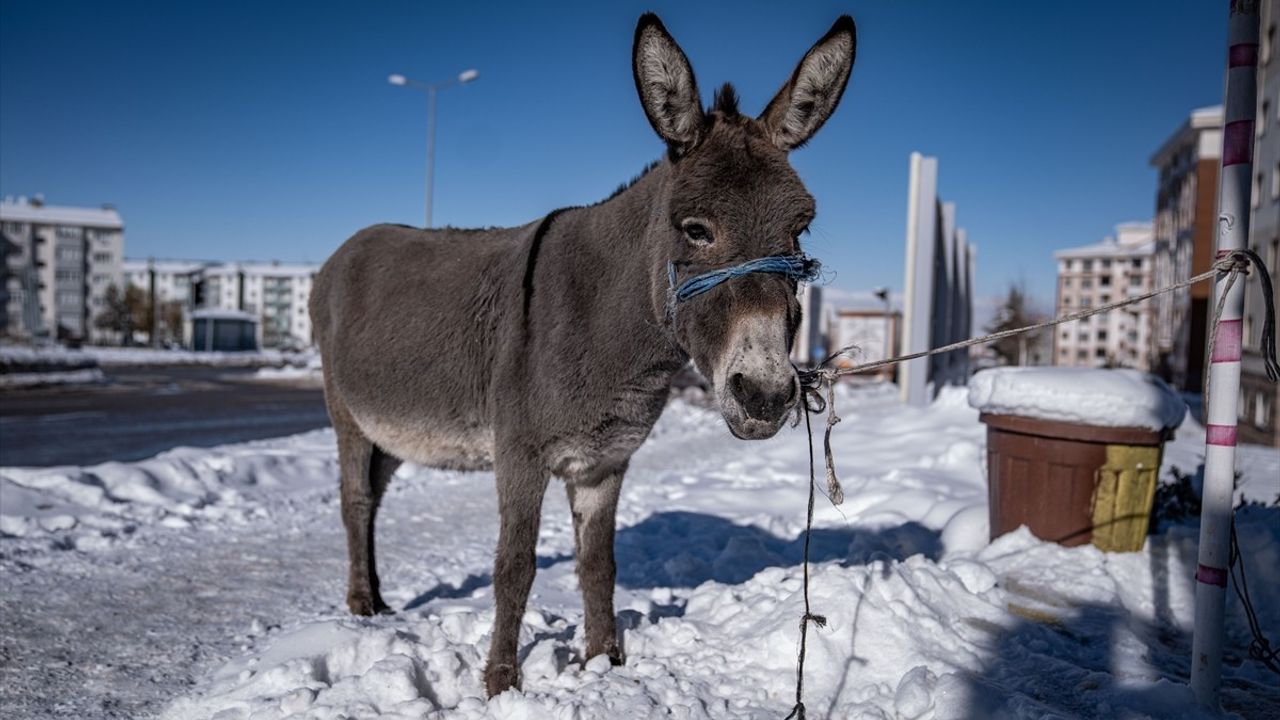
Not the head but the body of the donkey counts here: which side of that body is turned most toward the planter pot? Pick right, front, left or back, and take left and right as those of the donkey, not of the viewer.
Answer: left

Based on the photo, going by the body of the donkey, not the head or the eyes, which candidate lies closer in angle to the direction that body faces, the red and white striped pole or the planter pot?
the red and white striped pole

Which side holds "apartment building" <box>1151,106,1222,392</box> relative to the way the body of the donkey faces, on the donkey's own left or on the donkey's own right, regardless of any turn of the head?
on the donkey's own left

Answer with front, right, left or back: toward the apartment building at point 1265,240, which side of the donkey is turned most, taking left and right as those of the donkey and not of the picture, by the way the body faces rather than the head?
left

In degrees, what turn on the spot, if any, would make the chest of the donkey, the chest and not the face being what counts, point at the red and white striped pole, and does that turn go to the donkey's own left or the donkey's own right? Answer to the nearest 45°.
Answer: approximately 45° to the donkey's own left

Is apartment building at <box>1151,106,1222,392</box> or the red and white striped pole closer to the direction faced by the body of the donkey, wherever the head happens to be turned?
the red and white striped pole

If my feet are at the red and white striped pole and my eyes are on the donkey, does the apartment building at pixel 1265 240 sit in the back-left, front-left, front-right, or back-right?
back-right

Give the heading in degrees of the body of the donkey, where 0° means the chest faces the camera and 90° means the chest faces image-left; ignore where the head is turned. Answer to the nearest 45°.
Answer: approximately 315°
